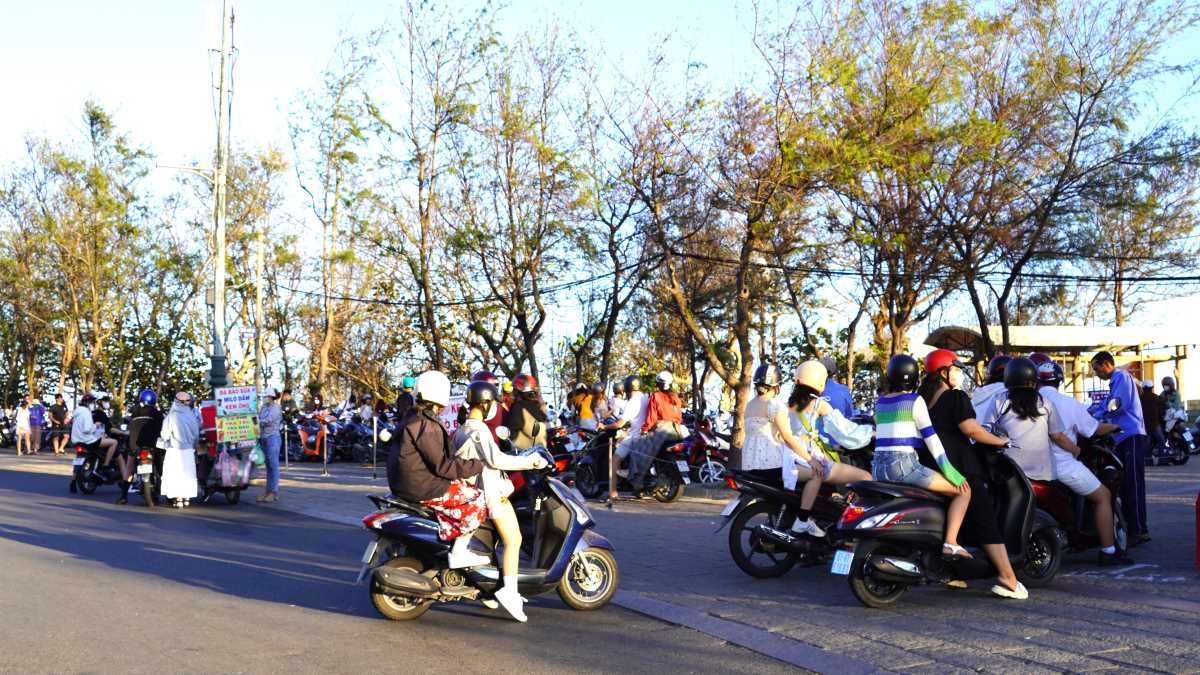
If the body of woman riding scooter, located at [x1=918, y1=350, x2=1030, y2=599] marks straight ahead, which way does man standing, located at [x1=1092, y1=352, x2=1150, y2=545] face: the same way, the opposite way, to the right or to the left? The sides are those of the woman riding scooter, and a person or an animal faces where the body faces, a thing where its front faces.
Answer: the opposite way

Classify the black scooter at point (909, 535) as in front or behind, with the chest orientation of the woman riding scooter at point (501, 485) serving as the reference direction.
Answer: in front

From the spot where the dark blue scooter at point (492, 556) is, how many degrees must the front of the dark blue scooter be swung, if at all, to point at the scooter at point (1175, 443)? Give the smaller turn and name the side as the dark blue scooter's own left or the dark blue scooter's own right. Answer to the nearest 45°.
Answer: approximately 45° to the dark blue scooter's own left

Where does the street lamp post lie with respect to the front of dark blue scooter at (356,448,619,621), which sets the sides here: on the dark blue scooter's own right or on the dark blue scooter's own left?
on the dark blue scooter's own left

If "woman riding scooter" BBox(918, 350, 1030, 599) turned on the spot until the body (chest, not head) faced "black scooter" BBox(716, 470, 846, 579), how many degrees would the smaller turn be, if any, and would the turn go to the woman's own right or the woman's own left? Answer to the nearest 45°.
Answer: approximately 135° to the woman's own left

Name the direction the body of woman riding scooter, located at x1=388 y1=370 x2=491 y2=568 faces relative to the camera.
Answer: to the viewer's right

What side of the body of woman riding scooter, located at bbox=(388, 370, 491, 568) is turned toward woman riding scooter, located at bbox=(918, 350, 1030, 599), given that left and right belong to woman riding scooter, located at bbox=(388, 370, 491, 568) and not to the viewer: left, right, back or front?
front

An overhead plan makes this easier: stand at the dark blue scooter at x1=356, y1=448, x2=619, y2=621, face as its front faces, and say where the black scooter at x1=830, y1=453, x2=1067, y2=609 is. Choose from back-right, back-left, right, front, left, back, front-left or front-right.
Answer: front

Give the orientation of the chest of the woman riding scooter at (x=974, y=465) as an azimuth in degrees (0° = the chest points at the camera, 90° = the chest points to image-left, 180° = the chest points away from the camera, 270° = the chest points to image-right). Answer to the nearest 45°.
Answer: approximately 270°

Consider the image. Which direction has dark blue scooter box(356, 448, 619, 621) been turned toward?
to the viewer's right

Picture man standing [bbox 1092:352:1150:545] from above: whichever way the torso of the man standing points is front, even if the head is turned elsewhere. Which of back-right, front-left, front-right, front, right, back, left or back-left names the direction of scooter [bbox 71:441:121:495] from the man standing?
front

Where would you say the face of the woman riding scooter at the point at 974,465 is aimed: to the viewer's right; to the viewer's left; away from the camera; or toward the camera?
to the viewer's right

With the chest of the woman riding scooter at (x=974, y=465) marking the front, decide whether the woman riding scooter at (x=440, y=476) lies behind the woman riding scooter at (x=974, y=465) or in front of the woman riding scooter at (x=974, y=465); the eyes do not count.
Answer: behind

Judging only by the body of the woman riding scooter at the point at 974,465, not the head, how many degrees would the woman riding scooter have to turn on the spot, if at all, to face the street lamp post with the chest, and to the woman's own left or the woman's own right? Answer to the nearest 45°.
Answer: approximately 135° to the woman's own left

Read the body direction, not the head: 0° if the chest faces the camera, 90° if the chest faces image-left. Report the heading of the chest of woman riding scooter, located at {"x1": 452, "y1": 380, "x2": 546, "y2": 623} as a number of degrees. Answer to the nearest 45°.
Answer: approximately 270°

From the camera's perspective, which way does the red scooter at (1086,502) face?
to the viewer's right
